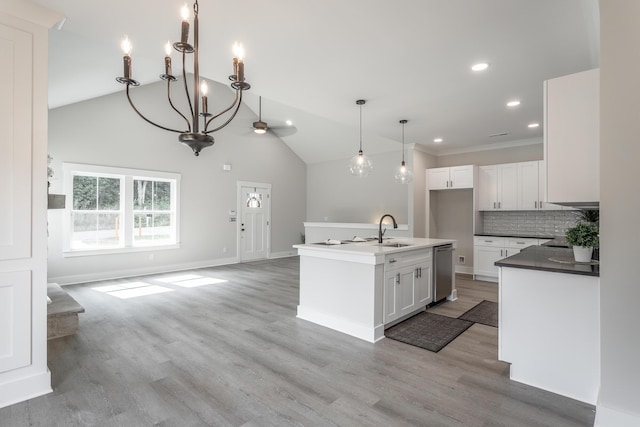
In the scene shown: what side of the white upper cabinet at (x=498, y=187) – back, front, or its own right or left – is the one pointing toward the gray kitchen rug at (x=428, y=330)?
front

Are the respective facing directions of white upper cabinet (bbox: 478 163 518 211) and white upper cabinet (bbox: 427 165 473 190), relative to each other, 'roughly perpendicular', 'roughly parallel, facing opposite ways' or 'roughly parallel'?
roughly parallel

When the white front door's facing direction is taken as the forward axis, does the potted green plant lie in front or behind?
in front

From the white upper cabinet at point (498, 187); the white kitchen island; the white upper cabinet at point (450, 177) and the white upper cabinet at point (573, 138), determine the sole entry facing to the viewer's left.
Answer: the white upper cabinet at point (573, 138)

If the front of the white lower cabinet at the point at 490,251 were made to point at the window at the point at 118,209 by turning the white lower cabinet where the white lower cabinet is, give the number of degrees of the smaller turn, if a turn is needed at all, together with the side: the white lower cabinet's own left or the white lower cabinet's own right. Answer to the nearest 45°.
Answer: approximately 45° to the white lower cabinet's own right

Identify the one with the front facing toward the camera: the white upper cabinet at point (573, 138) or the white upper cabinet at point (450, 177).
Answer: the white upper cabinet at point (450, 177)

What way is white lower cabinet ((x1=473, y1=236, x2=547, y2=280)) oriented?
toward the camera

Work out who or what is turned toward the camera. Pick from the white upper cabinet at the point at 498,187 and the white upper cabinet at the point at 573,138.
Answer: the white upper cabinet at the point at 498,187

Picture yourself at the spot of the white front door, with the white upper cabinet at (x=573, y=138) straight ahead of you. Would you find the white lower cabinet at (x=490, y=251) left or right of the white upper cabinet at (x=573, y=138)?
left

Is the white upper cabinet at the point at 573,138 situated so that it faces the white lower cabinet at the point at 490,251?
no

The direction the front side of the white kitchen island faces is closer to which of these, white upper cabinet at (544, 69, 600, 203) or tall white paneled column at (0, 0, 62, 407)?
the white upper cabinet

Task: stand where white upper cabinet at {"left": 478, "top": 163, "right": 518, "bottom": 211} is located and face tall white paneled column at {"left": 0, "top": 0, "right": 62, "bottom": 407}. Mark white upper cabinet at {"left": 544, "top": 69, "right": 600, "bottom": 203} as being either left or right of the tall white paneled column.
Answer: left

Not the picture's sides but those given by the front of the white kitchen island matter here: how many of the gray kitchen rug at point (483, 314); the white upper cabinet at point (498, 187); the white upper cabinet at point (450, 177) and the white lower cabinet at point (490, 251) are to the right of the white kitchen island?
0

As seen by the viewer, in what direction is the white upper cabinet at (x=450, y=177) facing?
toward the camera

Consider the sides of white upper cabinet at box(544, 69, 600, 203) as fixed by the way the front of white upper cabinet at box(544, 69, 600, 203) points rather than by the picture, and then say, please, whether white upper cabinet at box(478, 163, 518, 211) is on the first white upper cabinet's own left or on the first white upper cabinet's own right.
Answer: on the first white upper cabinet's own right

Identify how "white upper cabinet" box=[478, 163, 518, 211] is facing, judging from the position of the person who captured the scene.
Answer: facing the viewer

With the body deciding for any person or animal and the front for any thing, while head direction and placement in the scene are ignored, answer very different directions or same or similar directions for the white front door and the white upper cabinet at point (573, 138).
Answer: very different directions
